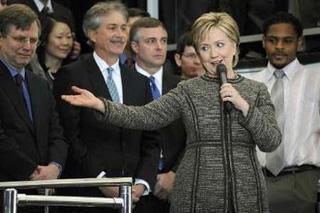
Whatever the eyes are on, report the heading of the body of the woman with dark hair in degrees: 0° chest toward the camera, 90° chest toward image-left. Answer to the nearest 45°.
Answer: approximately 315°

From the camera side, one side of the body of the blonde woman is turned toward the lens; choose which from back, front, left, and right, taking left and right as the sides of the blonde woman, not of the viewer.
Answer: front

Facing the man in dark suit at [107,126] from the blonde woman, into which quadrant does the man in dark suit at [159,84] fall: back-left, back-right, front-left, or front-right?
front-right

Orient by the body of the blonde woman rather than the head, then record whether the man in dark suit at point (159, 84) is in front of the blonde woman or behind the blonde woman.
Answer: behind

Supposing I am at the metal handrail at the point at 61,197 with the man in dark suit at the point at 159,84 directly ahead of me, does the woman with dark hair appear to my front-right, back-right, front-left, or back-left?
front-left

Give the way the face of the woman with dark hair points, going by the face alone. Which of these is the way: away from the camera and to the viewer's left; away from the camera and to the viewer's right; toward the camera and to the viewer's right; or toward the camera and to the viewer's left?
toward the camera and to the viewer's right

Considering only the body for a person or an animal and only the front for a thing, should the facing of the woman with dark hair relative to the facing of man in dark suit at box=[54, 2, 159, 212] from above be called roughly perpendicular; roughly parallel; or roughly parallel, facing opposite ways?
roughly parallel

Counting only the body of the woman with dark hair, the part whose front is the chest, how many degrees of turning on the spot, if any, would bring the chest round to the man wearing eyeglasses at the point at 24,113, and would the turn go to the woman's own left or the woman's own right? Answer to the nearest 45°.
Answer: approximately 45° to the woman's own right

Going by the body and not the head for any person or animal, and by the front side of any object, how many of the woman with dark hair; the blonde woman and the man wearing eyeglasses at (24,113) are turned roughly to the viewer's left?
0

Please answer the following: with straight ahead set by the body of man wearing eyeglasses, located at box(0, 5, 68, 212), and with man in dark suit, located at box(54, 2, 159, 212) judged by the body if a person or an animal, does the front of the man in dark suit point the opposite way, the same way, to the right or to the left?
the same way

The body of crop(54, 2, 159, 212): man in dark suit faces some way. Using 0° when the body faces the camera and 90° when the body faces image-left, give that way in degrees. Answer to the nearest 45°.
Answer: approximately 315°

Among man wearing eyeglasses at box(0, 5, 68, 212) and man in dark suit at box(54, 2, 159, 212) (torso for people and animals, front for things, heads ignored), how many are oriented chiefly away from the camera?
0

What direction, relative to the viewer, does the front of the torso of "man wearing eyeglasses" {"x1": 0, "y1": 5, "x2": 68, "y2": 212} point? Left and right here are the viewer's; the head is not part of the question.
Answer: facing the viewer and to the right of the viewer

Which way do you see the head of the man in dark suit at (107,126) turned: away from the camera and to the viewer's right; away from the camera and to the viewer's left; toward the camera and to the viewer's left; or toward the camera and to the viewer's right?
toward the camera and to the viewer's right
